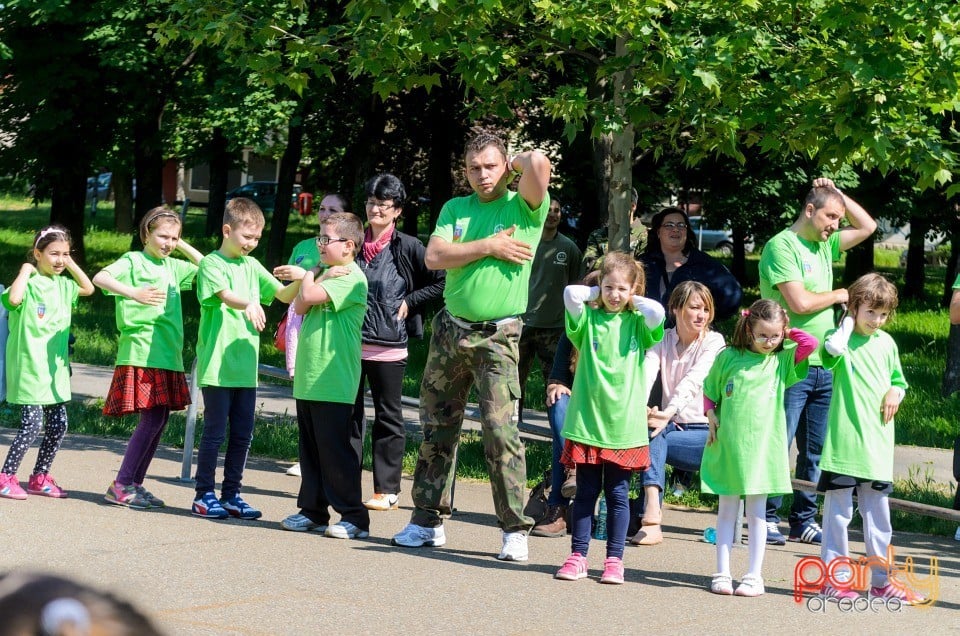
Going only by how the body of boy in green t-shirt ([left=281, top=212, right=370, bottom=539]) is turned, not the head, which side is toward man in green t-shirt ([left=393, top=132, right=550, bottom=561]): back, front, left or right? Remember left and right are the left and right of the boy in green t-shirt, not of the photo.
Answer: left

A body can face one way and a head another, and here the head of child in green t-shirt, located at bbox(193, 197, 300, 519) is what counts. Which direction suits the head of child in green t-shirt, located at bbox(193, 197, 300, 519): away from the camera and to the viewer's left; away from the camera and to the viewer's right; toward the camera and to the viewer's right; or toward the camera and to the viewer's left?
toward the camera and to the viewer's right

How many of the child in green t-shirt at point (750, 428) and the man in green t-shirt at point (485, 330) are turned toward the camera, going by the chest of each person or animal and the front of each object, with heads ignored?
2

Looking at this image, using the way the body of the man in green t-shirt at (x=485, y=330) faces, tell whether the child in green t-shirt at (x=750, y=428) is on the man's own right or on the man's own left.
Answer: on the man's own left
